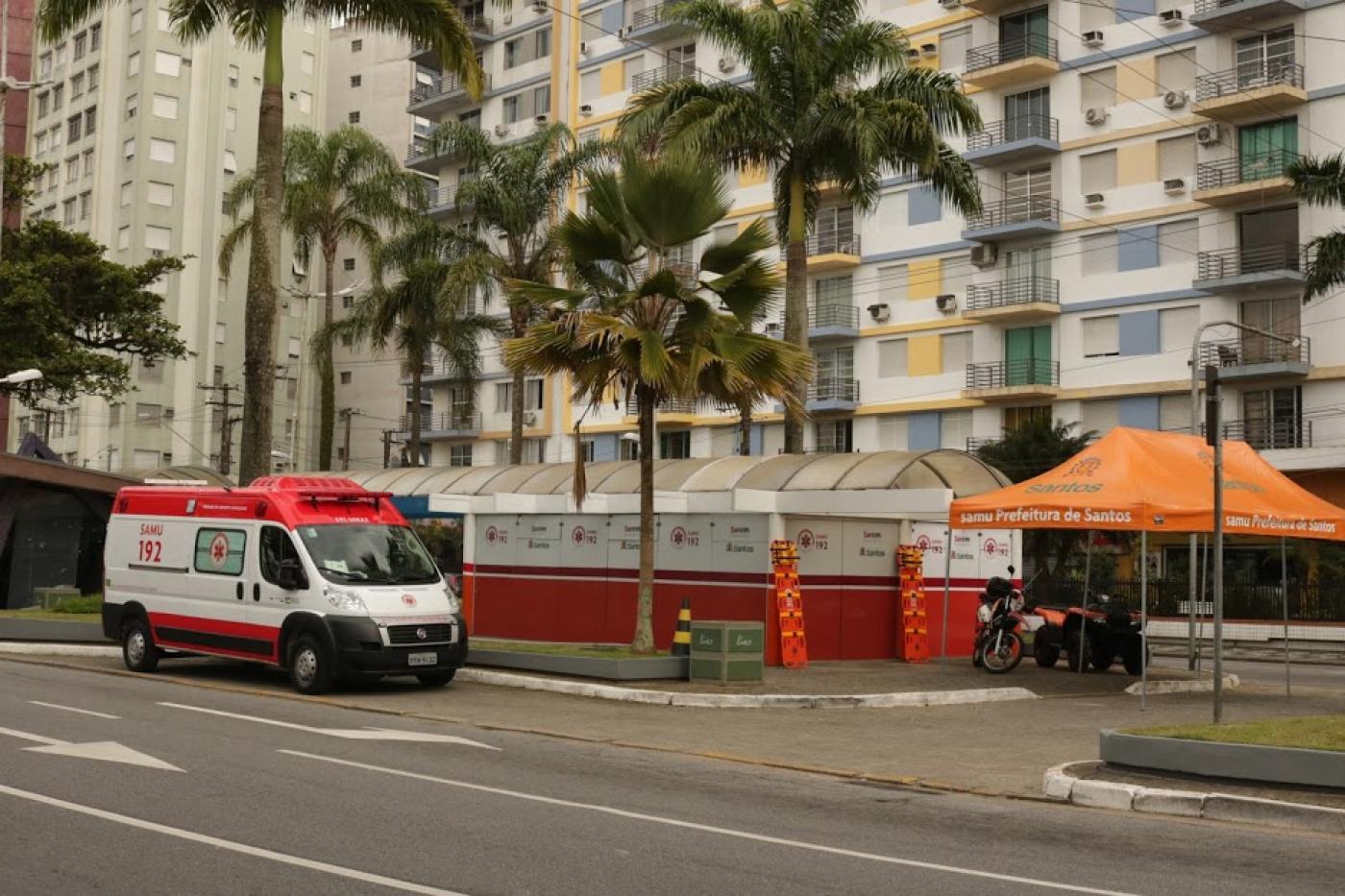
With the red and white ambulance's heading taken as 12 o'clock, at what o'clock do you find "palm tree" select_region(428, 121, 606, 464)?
The palm tree is roughly at 8 o'clock from the red and white ambulance.

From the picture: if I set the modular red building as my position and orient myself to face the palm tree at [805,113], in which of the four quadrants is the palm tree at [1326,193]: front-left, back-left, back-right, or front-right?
front-right

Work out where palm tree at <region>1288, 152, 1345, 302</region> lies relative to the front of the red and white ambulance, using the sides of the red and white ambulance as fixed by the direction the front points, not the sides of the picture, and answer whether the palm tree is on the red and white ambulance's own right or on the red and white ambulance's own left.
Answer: on the red and white ambulance's own left

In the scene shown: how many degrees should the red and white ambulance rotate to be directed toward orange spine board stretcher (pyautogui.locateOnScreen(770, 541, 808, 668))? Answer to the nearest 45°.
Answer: approximately 45° to its left

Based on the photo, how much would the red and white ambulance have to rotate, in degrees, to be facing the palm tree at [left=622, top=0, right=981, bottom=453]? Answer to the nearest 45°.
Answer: approximately 90° to its left

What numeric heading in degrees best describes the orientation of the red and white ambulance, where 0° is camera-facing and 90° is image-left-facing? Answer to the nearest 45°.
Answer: approximately 315°

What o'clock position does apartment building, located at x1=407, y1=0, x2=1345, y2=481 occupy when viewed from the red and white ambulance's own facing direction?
The apartment building is roughly at 9 o'clock from the red and white ambulance.

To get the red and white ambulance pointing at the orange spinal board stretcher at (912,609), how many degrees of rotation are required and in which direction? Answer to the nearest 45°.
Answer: approximately 45° to its left

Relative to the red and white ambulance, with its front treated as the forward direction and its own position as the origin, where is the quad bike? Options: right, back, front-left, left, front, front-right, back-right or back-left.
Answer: front-left

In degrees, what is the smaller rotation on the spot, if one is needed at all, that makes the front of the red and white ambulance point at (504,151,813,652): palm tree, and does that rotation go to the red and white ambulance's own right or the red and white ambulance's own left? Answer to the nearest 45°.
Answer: approximately 45° to the red and white ambulance's own left
